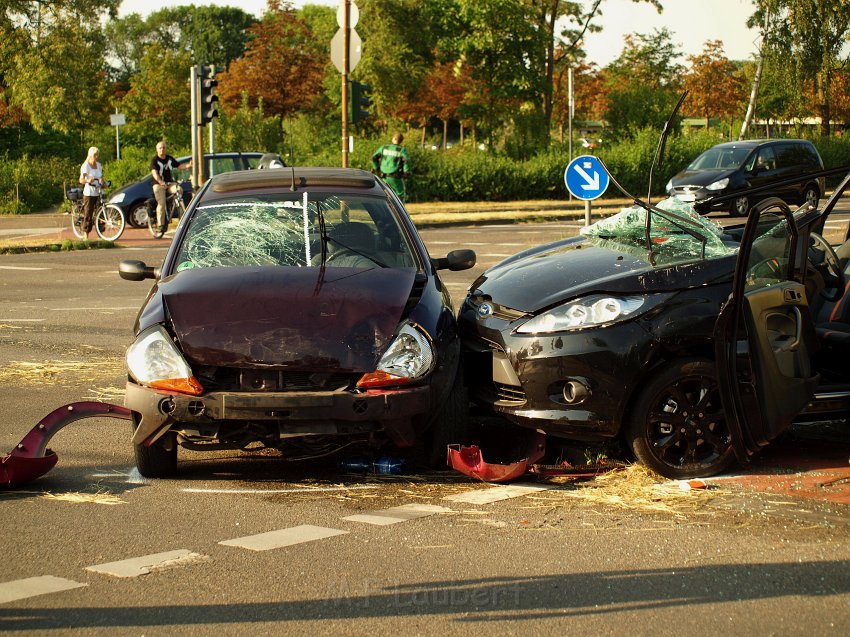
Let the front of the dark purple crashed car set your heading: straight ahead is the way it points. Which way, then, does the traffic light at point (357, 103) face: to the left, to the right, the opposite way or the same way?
to the left

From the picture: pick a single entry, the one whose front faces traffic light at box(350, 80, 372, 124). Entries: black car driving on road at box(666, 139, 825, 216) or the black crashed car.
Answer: the black car driving on road

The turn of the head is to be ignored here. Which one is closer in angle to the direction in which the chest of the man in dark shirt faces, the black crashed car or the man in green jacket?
the black crashed car

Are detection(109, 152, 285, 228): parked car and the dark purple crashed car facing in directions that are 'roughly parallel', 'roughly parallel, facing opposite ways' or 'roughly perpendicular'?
roughly perpendicular

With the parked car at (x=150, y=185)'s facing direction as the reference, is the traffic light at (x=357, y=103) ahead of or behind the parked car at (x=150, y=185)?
behind

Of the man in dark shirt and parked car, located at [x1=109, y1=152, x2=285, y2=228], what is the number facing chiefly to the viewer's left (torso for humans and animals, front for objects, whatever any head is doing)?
1

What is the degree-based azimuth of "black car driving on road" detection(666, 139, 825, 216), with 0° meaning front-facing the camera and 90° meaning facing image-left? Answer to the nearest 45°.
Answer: approximately 45°

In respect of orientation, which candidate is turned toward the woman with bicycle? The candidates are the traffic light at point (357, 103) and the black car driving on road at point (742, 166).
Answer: the black car driving on road

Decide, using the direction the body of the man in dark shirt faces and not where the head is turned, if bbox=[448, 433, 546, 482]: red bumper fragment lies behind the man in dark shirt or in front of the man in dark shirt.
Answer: in front

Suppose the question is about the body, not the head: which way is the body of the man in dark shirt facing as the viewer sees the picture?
toward the camera

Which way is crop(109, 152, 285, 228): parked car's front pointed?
to the viewer's left

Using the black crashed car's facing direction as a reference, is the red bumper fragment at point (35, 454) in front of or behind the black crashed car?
in front

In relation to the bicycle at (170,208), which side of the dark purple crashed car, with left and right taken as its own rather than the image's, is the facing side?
back

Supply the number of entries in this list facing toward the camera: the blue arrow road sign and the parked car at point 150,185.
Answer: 1

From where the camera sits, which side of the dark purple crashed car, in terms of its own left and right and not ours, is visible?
front

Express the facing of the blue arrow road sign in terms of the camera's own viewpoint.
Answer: facing the viewer

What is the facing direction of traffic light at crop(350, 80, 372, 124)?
to the viewer's right

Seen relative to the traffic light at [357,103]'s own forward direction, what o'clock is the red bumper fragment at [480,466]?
The red bumper fragment is roughly at 3 o'clock from the traffic light.
